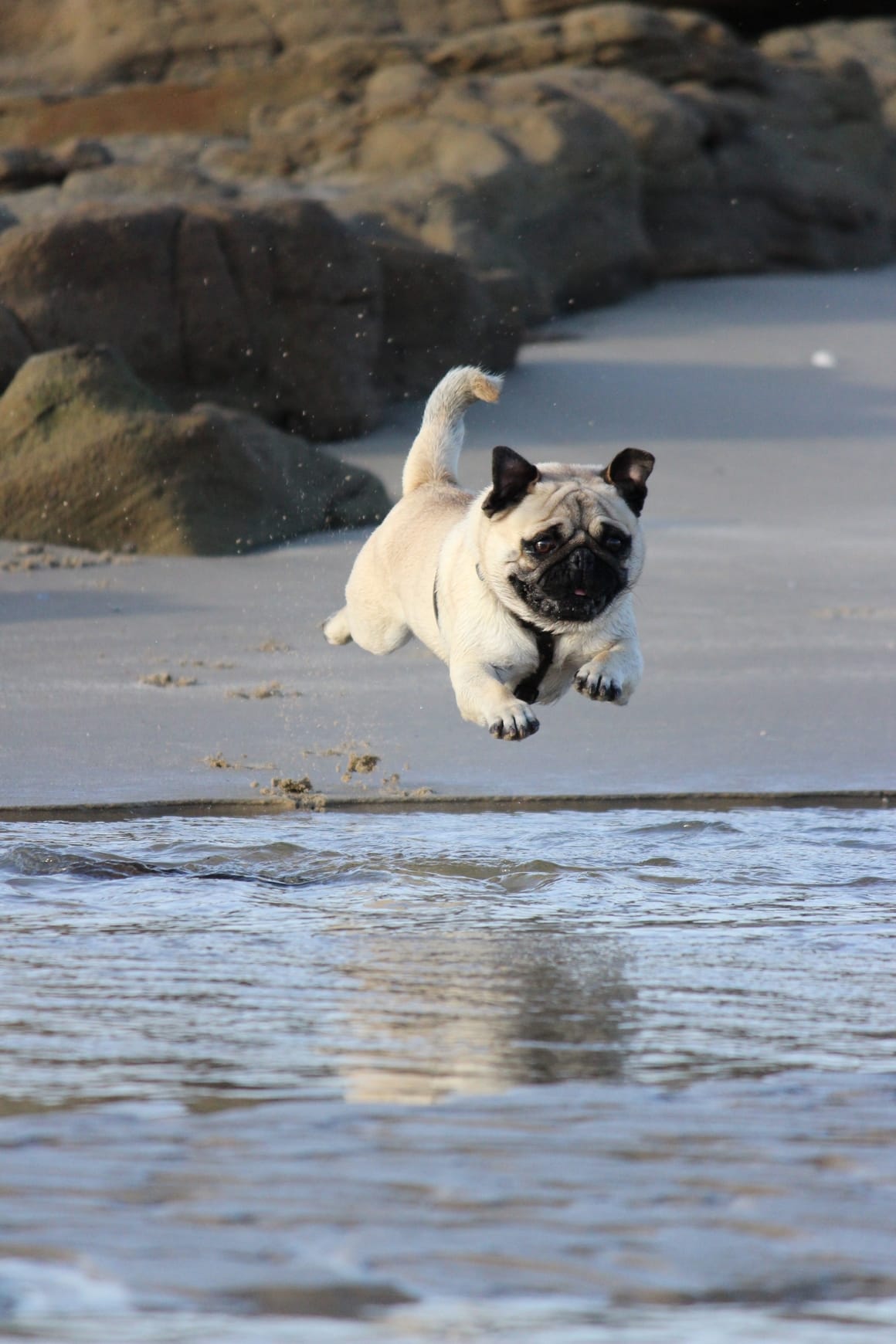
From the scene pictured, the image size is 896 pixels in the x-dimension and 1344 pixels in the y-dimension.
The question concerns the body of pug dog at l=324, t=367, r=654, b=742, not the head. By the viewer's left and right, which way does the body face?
facing the viewer and to the right of the viewer

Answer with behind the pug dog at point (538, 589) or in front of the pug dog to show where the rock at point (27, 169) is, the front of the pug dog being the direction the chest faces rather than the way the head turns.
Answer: behind

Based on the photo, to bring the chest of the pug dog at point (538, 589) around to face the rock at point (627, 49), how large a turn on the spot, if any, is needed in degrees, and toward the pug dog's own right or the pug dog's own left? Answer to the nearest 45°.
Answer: approximately 135° to the pug dog's own left

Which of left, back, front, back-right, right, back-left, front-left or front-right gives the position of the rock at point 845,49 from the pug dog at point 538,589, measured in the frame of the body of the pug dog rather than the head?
back-left

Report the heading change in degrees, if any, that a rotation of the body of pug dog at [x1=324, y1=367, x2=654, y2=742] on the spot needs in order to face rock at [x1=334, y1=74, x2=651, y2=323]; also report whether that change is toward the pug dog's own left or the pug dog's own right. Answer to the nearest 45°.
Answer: approximately 135° to the pug dog's own left

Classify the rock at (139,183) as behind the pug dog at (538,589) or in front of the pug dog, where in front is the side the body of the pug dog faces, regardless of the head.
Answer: behind
